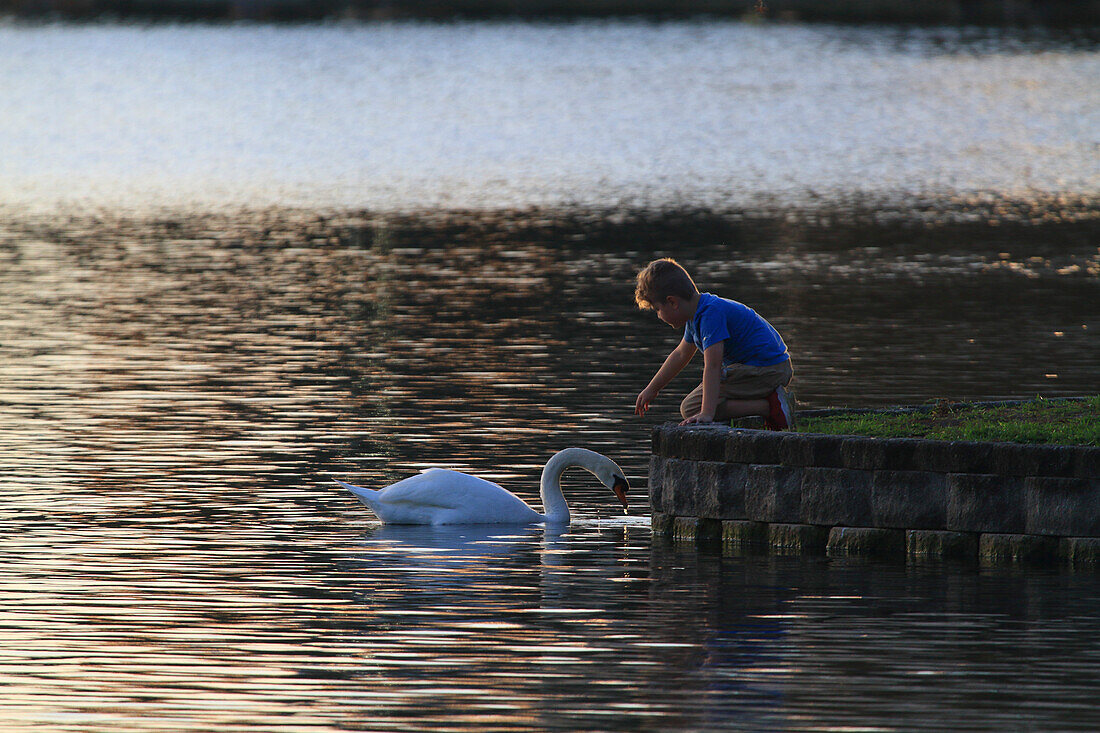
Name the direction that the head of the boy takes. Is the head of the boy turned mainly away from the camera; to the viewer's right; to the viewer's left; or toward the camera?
to the viewer's left

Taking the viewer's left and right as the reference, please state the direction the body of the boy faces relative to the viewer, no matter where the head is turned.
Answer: facing to the left of the viewer
